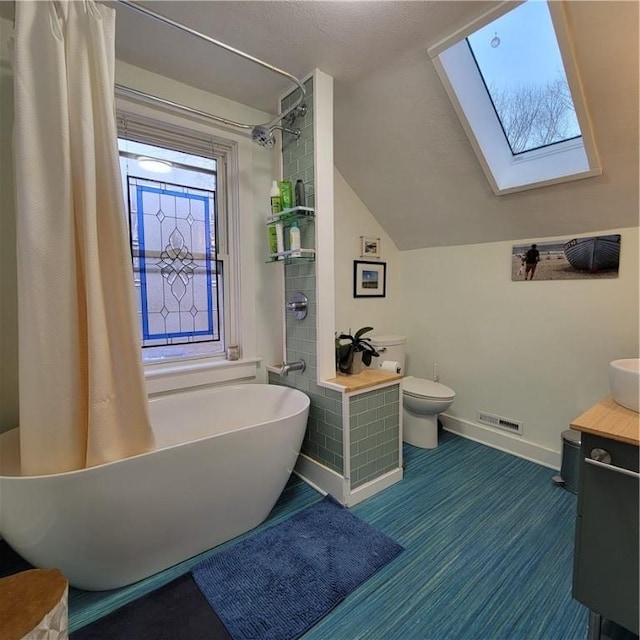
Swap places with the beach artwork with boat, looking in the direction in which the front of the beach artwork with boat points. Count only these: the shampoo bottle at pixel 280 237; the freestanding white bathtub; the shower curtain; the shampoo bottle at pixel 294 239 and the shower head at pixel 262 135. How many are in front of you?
5

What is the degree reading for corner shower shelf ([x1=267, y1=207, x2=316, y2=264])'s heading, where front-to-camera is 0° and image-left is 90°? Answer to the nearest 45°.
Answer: approximately 45°

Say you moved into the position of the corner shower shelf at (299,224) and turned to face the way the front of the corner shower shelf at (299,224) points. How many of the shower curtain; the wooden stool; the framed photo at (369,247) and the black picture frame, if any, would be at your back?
2

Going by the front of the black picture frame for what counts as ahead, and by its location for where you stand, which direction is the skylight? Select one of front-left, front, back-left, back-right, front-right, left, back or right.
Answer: front

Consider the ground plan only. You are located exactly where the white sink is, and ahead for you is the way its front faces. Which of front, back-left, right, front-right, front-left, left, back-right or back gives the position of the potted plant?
front-right

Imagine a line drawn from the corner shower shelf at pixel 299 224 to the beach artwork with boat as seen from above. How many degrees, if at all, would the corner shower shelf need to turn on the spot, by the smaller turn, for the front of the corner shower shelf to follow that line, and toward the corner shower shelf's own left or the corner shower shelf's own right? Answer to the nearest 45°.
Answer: approximately 135° to the corner shower shelf's own left

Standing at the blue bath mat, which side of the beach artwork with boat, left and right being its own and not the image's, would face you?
front

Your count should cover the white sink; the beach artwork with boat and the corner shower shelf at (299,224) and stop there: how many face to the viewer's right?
0

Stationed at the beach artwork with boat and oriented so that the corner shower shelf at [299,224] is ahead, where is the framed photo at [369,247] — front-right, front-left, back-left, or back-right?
front-right

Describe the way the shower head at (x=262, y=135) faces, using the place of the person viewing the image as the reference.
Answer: facing the viewer and to the left of the viewer

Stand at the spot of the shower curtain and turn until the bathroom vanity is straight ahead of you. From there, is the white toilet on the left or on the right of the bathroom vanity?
left

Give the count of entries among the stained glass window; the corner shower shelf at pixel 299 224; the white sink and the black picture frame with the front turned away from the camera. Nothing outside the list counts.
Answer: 0

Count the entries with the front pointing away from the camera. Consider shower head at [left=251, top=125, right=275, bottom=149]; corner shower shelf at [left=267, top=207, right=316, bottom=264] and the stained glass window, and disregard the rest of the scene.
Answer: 0

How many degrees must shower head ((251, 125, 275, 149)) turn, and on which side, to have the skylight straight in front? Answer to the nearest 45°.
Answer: approximately 135° to its left

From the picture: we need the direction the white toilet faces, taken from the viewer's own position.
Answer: facing the viewer and to the right of the viewer
